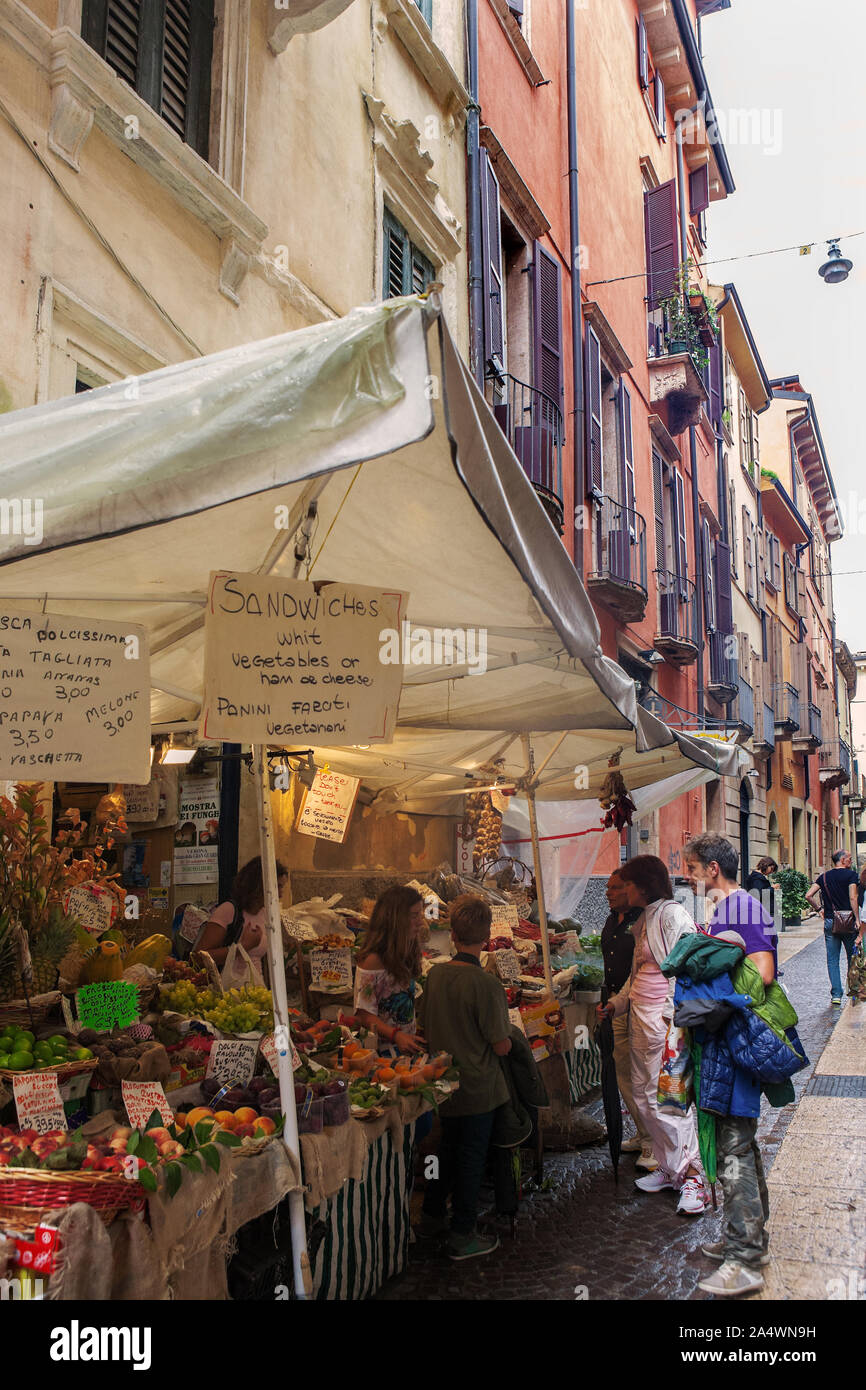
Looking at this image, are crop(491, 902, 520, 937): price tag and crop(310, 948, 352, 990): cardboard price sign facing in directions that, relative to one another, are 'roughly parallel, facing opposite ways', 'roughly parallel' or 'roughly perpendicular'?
roughly parallel

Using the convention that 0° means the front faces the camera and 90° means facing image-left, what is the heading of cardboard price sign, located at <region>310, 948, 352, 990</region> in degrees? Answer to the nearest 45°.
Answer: approximately 0°

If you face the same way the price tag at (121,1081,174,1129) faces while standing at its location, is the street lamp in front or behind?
behind

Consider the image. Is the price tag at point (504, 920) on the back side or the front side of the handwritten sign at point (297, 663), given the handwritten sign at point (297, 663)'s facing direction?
on the back side

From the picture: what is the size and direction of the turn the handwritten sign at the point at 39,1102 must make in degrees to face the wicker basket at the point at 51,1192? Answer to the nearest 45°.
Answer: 0° — it already faces it

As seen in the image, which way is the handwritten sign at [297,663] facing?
toward the camera

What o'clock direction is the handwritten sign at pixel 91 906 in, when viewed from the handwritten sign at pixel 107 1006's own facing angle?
the handwritten sign at pixel 91 906 is roughly at 6 o'clock from the handwritten sign at pixel 107 1006.

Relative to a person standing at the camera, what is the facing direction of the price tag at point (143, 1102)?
facing the viewer

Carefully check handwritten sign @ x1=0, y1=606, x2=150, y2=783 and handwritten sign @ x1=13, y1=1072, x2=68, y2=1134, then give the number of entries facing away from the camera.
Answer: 0

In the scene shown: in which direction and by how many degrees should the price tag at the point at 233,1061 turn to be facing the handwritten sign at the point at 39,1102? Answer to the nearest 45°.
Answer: approximately 45° to its right

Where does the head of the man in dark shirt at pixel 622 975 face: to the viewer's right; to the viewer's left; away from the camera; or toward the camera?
to the viewer's left

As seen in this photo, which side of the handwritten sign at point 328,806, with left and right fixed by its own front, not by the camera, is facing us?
front

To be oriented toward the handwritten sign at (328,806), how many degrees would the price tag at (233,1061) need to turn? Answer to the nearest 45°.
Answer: approximately 180°
